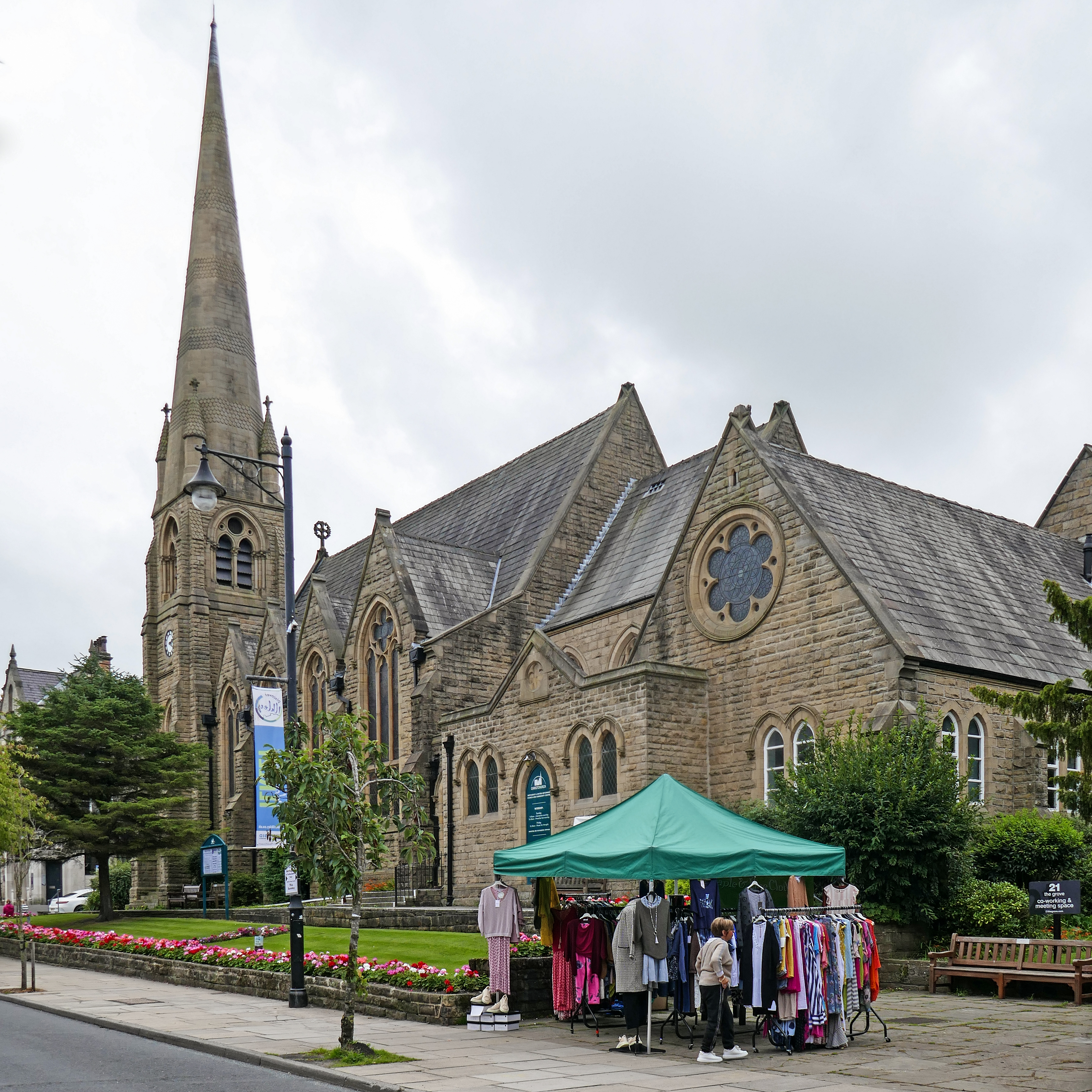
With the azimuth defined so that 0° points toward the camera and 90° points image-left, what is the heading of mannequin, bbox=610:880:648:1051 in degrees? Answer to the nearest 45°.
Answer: approximately 45°

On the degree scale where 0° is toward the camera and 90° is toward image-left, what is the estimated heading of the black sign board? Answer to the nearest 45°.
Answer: approximately 0°

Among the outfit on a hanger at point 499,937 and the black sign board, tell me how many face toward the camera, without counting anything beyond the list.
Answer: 2

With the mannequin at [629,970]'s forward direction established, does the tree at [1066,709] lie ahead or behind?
behind

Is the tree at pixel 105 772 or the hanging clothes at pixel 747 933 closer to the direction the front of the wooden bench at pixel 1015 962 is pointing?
the hanging clothes

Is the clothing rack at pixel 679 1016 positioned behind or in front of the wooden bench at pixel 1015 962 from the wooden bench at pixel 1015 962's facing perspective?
in front

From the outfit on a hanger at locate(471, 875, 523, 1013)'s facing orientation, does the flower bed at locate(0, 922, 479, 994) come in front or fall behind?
behind

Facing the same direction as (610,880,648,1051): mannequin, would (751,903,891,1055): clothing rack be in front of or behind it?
behind

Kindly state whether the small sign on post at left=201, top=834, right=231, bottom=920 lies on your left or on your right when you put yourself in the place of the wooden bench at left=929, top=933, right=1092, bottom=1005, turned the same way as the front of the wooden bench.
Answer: on your right

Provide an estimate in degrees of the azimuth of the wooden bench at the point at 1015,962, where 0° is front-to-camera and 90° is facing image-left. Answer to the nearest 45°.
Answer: approximately 45°
